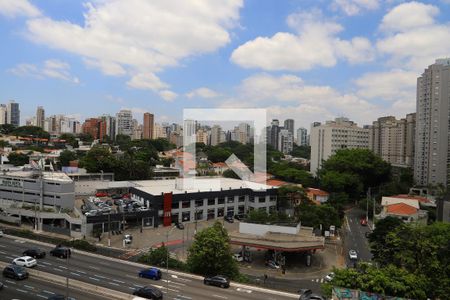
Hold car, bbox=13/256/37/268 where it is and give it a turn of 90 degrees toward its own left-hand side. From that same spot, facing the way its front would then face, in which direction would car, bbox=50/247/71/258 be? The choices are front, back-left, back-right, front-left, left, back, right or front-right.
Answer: back

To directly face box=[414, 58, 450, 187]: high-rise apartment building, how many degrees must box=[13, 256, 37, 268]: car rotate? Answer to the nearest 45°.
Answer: approximately 135° to its right

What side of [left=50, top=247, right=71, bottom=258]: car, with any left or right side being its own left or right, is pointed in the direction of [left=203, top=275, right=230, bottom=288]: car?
back

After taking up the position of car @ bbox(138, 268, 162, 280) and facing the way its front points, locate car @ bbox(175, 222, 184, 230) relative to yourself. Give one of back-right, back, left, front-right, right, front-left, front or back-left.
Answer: front-right

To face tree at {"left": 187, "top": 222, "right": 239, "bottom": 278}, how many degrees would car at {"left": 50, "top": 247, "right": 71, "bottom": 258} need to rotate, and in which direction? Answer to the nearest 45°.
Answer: approximately 180°

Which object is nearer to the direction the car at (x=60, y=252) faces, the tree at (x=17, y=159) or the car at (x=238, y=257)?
the tree

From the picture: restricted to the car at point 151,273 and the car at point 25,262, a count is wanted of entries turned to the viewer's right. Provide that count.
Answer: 0

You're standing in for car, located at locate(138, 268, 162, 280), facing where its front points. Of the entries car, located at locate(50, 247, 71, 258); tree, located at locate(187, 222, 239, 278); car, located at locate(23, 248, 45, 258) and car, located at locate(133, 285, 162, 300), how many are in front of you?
2

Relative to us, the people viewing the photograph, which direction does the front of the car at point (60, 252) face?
facing away from the viewer and to the left of the viewer

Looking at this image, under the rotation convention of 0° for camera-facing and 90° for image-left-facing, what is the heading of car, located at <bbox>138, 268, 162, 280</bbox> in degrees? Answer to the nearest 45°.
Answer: approximately 135°

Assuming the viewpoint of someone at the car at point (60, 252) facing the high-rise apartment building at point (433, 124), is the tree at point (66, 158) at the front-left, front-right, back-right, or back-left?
front-left

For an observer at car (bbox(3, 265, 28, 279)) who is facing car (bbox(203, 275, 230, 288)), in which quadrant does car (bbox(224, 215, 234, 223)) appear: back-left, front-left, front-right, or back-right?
front-left

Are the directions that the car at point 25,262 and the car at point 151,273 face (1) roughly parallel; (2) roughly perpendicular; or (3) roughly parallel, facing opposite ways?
roughly parallel

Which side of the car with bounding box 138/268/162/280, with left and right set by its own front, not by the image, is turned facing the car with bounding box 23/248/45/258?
front

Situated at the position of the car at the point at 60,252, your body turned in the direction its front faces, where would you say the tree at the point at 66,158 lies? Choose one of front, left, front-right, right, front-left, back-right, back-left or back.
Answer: front-right
